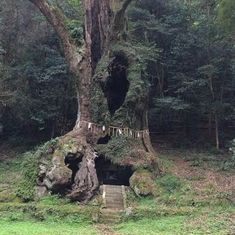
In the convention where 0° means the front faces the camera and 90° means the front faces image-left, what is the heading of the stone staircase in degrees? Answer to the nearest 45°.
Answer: approximately 0°
